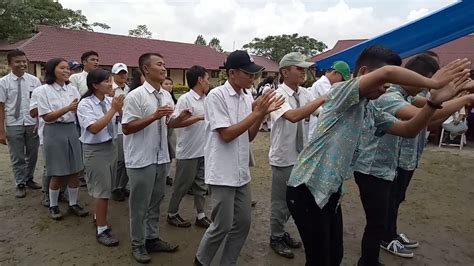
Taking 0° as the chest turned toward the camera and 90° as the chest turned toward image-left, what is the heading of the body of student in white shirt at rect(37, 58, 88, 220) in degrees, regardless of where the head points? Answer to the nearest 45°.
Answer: approximately 315°

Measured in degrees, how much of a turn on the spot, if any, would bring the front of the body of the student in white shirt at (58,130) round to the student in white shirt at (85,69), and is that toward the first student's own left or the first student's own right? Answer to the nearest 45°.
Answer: approximately 135° to the first student's own left

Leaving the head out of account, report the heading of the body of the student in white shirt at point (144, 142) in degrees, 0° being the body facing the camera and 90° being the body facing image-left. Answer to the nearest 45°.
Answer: approximately 315°

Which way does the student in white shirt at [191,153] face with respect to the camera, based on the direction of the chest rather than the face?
to the viewer's right

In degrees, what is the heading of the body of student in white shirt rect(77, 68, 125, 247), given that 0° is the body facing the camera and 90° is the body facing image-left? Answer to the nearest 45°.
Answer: approximately 315°
